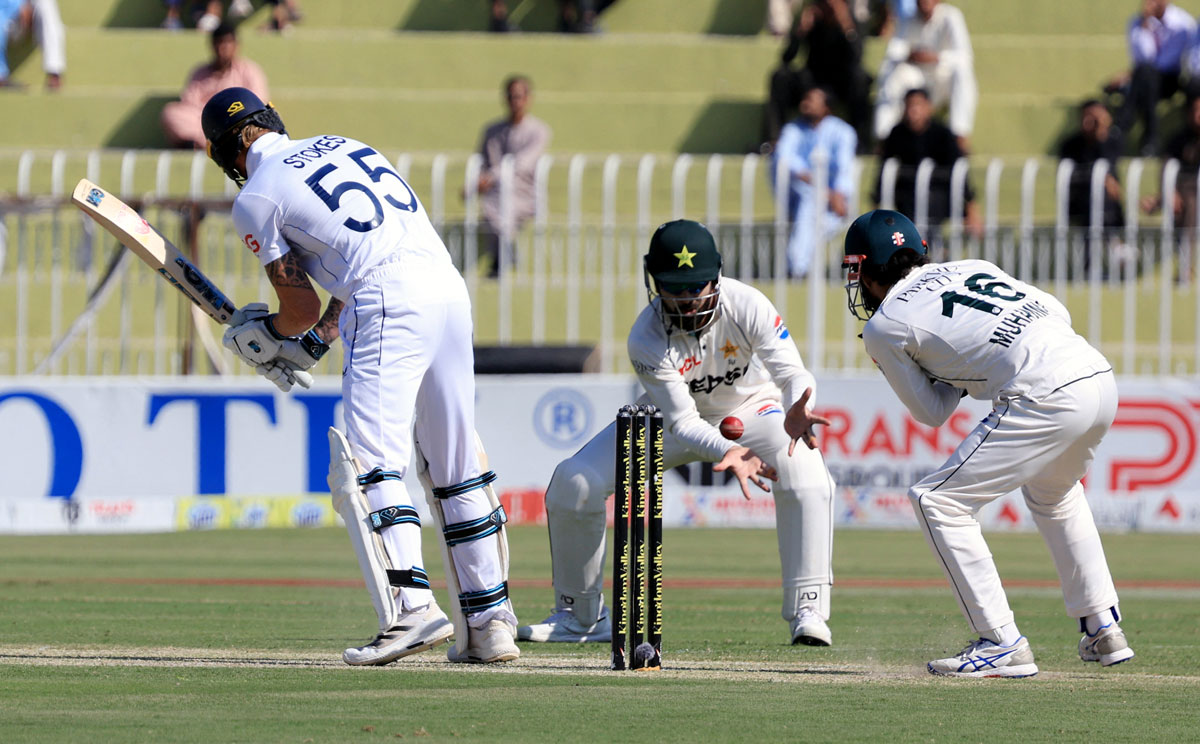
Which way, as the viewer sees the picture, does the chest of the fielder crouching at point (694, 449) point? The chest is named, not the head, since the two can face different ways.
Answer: toward the camera

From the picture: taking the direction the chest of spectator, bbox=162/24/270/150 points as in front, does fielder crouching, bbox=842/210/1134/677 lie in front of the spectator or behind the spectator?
in front

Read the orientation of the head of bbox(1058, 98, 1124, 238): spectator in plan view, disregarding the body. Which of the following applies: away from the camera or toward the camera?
toward the camera

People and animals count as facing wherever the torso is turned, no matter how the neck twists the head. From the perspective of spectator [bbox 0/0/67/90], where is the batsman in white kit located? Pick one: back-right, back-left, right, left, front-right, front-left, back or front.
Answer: front

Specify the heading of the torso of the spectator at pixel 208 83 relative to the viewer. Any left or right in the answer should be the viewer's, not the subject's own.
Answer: facing the viewer

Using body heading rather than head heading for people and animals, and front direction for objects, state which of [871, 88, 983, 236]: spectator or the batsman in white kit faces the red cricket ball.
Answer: the spectator

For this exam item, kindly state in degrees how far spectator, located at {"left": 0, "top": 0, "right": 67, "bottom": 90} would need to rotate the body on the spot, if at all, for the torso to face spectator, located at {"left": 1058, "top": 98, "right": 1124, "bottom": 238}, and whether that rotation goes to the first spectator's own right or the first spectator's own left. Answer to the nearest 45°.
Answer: approximately 45° to the first spectator's own left

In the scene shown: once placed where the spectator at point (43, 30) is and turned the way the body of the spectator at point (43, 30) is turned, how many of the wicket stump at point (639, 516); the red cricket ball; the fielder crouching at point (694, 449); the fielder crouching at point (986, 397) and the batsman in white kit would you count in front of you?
5

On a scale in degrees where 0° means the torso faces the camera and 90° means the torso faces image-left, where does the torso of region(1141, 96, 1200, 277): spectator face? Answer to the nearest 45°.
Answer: approximately 0°

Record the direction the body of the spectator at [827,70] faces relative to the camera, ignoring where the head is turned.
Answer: toward the camera

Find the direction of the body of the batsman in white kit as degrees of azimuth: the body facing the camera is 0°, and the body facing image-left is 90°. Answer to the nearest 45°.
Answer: approximately 135°

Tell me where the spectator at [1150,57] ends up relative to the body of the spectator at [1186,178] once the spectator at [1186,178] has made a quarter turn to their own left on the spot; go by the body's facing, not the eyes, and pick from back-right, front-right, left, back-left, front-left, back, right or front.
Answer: left

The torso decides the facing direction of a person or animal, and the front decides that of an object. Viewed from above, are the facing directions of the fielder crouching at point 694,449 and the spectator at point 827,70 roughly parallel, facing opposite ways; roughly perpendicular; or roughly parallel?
roughly parallel

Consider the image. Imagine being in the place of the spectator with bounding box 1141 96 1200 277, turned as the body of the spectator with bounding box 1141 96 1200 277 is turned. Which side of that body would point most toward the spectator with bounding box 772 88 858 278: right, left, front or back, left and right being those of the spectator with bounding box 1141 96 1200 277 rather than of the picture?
right

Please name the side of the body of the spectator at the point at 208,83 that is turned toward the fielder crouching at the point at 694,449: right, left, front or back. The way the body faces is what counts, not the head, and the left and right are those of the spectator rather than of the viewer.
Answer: front
